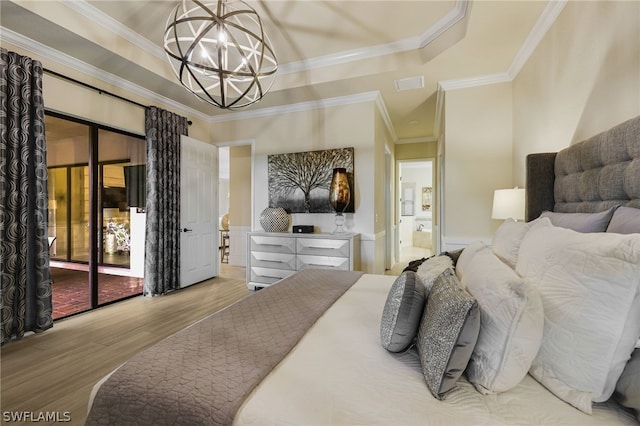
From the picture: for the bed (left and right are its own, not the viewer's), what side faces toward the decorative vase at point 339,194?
right

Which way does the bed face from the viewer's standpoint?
to the viewer's left

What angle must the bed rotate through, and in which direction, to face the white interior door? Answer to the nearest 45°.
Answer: approximately 45° to its right

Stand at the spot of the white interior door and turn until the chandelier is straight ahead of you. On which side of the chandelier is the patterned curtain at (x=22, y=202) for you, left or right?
right

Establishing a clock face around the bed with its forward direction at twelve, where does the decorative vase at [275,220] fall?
The decorative vase is roughly at 2 o'clock from the bed.

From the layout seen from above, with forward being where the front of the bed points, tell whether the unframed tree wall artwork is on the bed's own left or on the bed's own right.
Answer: on the bed's own right

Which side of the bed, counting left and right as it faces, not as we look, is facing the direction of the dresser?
right

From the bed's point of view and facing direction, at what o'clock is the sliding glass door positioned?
The sliding glass door is roughly at 1 o'clock from the bed.
